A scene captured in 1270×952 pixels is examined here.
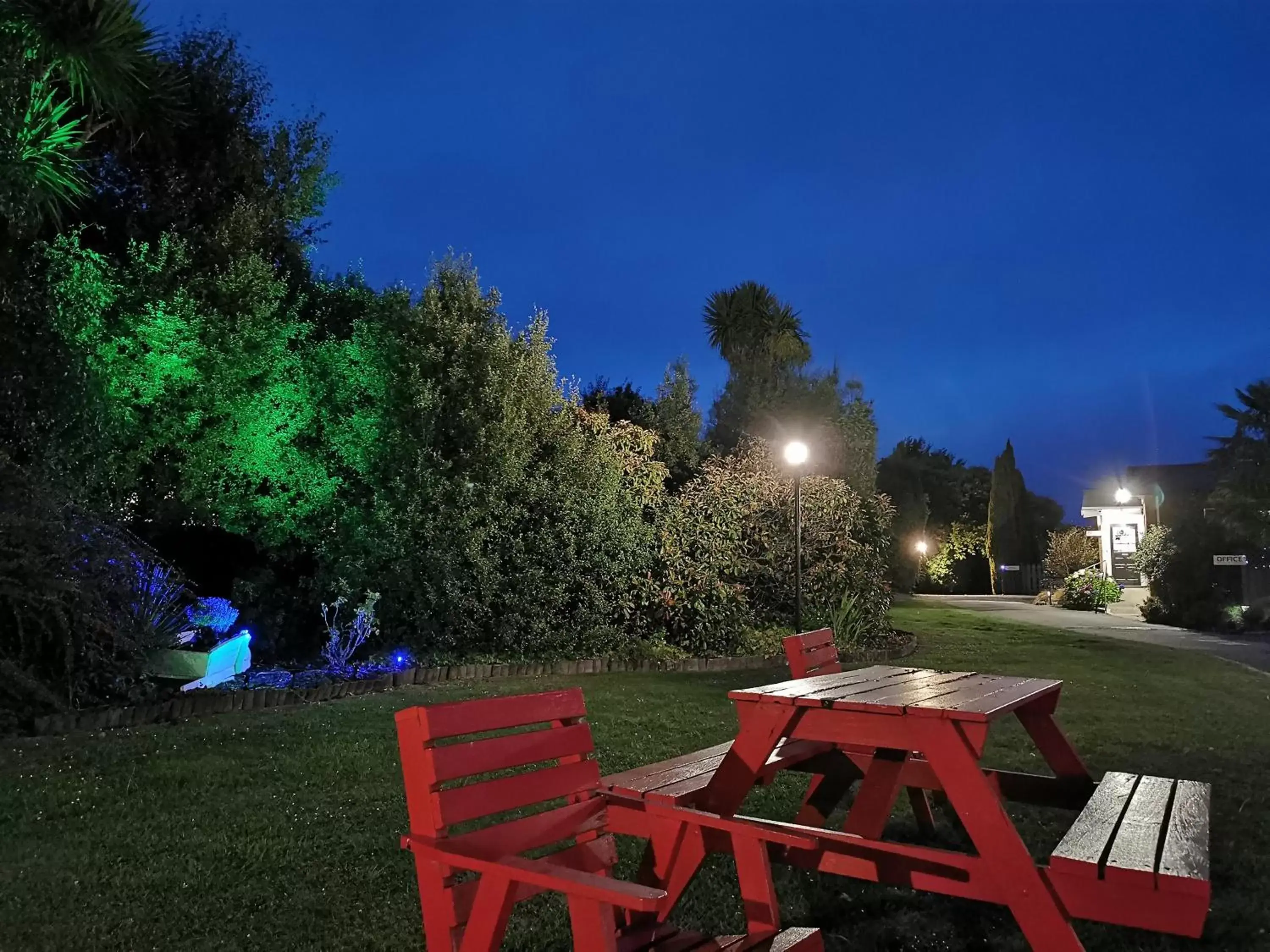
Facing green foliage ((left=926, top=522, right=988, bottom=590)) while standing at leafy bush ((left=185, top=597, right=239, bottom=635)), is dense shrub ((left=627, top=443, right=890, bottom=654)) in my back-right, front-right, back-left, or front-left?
front-right

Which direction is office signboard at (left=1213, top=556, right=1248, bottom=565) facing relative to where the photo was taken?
toward the camera

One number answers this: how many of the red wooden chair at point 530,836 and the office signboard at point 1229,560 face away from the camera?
0

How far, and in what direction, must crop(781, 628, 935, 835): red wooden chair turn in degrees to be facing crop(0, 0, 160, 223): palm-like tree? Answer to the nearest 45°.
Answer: approximately 135° to its right

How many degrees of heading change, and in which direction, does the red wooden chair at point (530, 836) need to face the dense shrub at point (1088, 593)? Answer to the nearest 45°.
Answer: approximately 90° to its left

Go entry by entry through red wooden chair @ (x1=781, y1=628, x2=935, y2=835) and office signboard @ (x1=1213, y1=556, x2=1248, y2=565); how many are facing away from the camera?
0

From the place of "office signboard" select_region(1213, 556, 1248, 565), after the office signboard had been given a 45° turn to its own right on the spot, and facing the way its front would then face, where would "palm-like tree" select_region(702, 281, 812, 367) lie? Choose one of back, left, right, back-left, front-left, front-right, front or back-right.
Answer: front-right

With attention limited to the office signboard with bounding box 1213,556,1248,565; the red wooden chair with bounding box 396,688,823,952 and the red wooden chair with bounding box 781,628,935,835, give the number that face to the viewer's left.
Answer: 0
